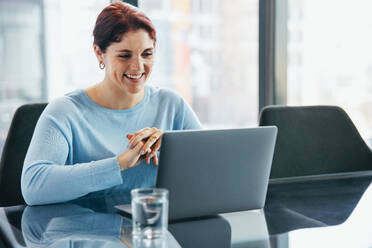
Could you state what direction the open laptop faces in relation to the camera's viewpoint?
facing away from the viewer and to the left of the viewer

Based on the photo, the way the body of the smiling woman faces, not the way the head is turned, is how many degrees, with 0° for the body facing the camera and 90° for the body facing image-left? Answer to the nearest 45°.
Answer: approximately 315°

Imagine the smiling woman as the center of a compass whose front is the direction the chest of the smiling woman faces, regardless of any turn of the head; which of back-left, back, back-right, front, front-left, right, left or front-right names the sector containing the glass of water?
front-right

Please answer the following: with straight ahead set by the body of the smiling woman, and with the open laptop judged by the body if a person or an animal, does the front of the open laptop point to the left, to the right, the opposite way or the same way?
the opposite way

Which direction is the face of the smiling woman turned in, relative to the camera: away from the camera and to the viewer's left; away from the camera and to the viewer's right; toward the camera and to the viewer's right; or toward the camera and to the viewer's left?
toward the camera and to the viewer's right
